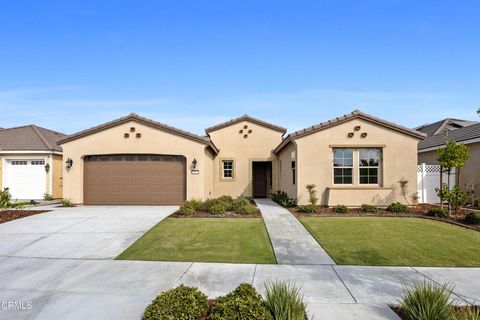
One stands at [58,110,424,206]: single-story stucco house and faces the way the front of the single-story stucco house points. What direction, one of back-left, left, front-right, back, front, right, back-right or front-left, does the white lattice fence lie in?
left

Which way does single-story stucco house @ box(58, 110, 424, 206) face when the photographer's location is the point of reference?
facing the viewer

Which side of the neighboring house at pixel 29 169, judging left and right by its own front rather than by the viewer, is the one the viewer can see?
front

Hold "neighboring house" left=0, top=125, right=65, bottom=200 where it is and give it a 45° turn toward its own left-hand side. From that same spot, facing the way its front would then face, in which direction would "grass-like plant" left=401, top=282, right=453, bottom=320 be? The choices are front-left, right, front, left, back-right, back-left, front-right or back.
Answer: front-right

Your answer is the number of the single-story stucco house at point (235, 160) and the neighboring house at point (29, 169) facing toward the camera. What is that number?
2

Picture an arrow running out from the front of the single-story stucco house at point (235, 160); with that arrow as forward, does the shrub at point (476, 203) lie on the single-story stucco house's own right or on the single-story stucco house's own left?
on the single-story stucco house's own left

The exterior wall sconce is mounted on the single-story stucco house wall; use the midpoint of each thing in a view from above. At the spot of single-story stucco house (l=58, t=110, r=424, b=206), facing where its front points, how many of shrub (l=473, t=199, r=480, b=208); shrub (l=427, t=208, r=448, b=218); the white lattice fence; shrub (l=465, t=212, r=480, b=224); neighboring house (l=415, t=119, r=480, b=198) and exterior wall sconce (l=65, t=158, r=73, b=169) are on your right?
1

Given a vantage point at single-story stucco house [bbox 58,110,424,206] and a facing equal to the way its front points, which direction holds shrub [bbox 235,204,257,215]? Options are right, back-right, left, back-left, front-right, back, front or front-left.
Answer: front

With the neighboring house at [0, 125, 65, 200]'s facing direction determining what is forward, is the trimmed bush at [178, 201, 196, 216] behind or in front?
in front

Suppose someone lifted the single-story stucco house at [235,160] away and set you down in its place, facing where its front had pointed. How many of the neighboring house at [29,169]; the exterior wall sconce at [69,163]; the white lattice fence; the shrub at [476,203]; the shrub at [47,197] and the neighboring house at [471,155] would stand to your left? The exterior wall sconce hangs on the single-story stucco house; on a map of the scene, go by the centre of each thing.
3

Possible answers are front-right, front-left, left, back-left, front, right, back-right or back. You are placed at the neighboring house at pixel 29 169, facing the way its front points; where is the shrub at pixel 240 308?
front

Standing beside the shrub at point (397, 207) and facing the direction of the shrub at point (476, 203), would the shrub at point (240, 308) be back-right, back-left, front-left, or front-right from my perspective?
back-right

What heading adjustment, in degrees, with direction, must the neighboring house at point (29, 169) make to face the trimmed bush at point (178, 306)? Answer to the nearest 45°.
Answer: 0° — it already faces it

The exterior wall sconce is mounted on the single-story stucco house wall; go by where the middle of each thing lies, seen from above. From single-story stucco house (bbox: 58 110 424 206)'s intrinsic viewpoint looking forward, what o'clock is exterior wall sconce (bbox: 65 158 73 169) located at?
The exterior wall sconce is roughly at 3 o'clock from the single-story stucco house.

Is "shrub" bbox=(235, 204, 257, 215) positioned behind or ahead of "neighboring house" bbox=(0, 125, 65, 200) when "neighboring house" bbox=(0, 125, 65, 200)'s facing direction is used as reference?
ahead

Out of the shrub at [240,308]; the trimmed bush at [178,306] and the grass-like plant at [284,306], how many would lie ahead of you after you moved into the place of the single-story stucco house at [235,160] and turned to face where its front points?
3

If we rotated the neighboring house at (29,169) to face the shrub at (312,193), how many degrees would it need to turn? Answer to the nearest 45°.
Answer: approximately 45° to its left

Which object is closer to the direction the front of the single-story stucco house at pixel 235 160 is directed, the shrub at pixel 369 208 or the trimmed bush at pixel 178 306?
the trimmed bush
